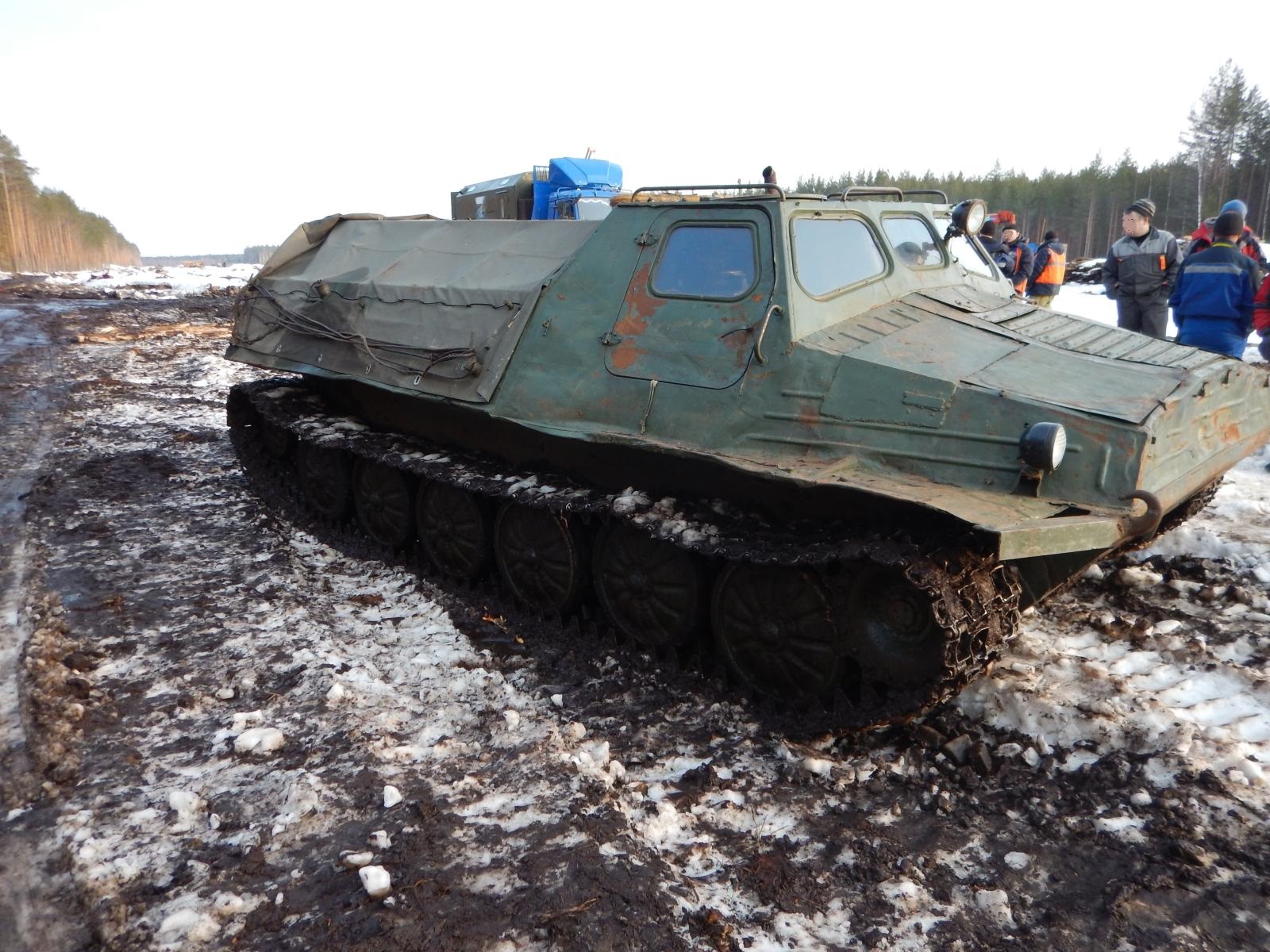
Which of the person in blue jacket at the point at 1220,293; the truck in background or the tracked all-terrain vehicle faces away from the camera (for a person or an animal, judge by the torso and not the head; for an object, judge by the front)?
the person in blue jacket

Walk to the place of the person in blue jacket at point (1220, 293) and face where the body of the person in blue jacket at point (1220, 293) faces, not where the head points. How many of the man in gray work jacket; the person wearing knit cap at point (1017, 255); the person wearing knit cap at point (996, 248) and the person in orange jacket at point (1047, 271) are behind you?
0

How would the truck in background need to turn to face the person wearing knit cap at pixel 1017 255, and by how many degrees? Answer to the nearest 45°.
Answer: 0° — it already faces them

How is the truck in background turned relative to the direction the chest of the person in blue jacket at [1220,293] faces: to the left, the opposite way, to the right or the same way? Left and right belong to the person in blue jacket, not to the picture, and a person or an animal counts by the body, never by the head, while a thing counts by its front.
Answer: to the right

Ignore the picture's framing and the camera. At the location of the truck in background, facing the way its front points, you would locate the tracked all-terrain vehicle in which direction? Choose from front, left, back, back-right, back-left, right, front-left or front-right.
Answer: front-right

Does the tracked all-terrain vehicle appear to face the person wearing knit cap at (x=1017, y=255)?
no

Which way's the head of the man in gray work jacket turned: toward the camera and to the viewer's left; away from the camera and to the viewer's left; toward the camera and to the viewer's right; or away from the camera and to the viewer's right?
toward the camera and to the viewer's left

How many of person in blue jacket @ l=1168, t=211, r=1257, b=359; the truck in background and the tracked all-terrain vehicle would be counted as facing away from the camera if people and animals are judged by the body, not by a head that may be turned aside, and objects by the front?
1

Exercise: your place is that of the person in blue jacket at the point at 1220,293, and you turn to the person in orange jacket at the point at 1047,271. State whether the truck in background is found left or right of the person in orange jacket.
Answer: left

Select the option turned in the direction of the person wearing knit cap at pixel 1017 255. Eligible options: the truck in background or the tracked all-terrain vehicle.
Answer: the truck in background

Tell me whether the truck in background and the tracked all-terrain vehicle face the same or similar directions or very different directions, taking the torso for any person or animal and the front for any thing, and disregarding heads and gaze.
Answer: same or similar directions

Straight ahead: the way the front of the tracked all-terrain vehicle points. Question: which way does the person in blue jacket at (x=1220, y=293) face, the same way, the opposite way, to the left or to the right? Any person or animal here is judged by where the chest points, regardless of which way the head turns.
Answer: to the left

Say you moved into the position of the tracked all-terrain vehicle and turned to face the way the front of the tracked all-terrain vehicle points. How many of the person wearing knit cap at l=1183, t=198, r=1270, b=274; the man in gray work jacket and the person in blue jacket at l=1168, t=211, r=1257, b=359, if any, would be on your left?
3

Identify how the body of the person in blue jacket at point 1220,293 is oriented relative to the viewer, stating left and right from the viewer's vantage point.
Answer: facing away from the viewer

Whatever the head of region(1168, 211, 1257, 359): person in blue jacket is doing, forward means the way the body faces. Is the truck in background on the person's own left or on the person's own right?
on the person's own left

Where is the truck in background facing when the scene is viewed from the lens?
facing the viewer and to the right of the viewer

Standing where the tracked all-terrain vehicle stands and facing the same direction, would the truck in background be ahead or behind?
behind

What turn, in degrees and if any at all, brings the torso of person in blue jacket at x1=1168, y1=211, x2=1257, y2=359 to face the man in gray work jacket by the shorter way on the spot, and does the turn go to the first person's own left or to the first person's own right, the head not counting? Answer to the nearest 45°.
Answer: approximately 45° to the first person's own left

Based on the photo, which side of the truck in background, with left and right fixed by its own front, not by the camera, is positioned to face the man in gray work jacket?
front

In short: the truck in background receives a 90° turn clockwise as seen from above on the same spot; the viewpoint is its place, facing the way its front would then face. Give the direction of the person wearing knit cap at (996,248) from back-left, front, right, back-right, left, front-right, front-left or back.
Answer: left
